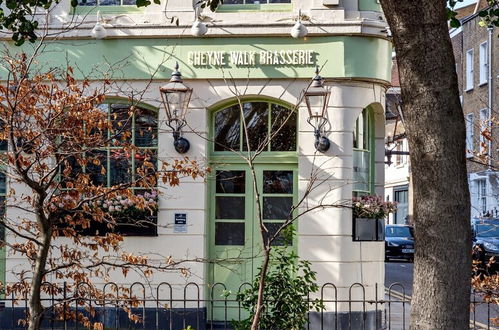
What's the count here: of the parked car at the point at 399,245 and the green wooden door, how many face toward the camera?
2

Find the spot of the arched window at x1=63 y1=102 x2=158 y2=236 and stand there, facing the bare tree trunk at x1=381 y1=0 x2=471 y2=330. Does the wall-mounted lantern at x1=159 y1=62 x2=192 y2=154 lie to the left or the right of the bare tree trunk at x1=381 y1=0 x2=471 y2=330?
left

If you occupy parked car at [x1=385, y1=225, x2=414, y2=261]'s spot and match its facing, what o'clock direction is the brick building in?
The brick building is roughly at 7 o'clock from the parked car.

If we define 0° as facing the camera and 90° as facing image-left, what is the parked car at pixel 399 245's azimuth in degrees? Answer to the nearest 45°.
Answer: approximately 0°

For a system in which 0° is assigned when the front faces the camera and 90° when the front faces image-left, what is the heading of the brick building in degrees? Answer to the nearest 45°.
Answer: approximately 45°

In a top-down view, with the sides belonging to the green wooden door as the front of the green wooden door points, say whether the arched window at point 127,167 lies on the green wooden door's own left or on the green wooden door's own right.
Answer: on the green wooden door's own right

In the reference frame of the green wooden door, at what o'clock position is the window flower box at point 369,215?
The window flower box is roughly at 9 o'clock from the green wooden door.
